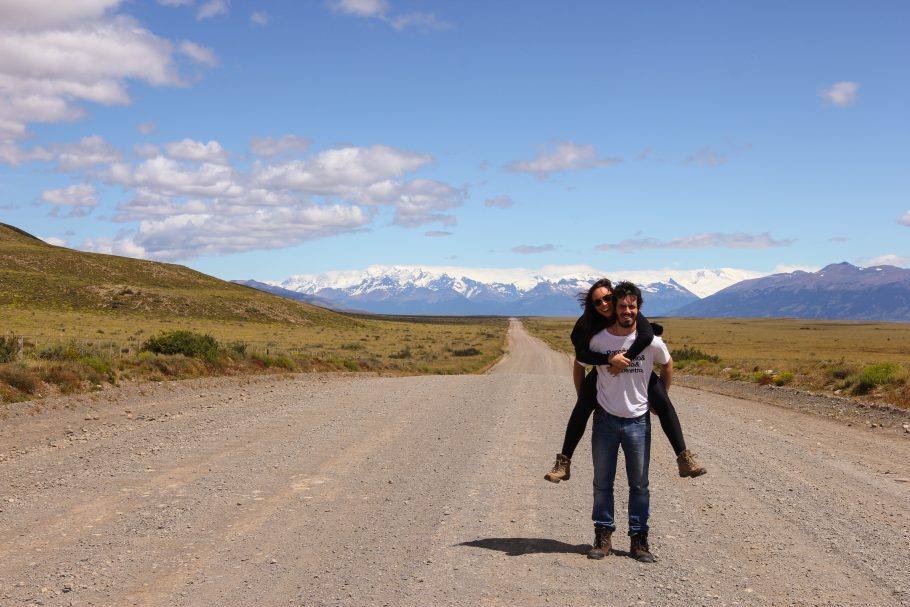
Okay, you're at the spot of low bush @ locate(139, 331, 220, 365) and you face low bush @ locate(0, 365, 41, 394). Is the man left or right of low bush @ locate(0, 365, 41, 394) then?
left

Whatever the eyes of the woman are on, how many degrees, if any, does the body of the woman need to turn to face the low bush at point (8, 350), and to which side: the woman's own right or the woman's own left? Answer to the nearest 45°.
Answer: approximately 135° to the woman's own right

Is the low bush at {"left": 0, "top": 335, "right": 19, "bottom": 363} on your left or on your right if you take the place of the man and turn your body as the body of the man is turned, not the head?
on your right

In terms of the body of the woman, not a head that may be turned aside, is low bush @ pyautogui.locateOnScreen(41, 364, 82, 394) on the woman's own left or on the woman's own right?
on the woman's own right

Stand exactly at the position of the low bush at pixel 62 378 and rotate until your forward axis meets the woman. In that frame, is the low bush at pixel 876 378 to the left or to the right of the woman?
left

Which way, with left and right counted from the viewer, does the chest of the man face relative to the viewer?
facing the viewer

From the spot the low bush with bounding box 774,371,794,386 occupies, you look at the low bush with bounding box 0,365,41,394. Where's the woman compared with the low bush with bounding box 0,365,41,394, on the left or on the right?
left

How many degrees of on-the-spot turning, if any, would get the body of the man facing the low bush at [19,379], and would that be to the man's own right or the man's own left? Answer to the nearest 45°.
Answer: approximately 135° to the man's own right

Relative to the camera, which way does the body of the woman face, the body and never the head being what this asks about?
toward the camera

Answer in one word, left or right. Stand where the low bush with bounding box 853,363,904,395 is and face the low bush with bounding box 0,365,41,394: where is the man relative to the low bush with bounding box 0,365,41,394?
left

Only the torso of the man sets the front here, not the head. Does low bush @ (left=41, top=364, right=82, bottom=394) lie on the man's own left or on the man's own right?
on the man's own right

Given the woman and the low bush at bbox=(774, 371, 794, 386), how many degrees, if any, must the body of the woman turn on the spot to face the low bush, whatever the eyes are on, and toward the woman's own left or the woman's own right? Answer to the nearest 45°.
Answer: approximately 180°
